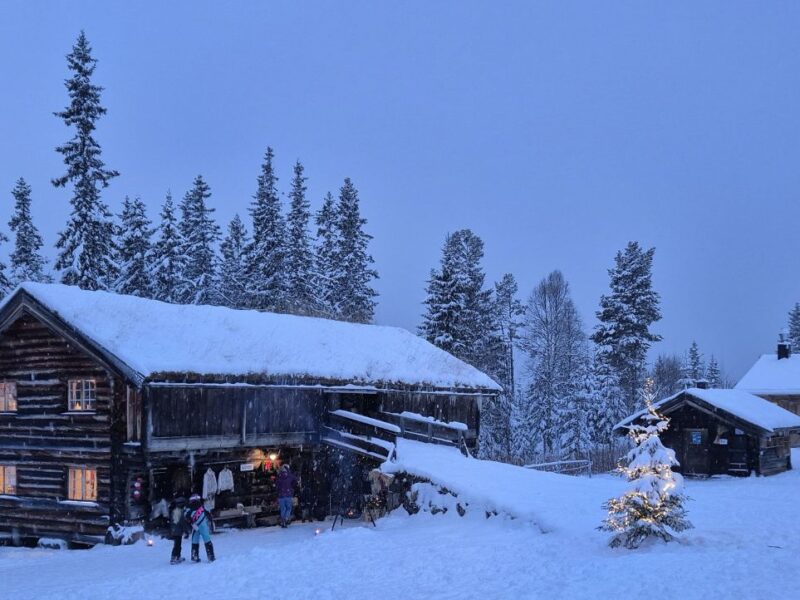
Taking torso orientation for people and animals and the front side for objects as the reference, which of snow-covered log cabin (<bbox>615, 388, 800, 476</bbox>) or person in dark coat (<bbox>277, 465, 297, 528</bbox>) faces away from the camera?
the person in dark coat

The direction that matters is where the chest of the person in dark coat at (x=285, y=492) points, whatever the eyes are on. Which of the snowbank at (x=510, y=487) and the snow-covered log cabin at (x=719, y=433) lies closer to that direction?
the snow-covered log cabin

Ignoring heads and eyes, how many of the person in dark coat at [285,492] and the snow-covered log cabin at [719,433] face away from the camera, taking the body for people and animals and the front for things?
1

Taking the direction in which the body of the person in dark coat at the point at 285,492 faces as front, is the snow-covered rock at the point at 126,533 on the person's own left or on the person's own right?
on the person's own left

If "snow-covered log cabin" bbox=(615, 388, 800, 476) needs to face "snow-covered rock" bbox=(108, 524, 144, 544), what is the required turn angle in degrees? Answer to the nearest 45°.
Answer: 0° — it already faces it

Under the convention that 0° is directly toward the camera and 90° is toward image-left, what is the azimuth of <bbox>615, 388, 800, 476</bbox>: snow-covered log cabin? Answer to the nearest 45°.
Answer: approximately 45°

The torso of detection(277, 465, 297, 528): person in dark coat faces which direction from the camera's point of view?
away from the camera
